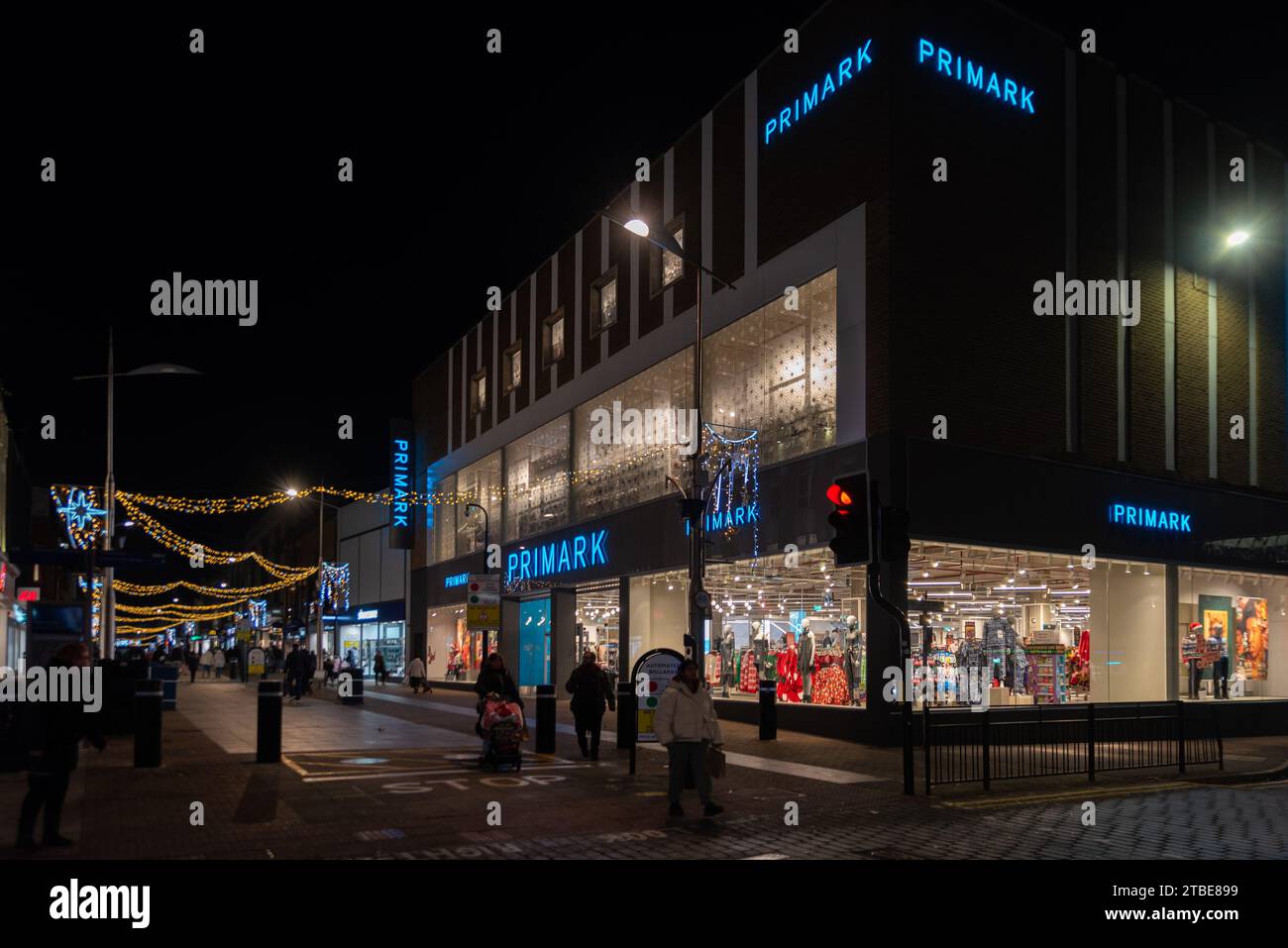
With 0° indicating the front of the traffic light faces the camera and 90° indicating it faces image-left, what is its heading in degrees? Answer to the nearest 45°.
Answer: approximately 45°

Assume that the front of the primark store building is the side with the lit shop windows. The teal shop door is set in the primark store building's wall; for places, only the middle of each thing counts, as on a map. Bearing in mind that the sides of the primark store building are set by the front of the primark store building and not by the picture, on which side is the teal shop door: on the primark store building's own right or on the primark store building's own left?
on the primark store building's own right

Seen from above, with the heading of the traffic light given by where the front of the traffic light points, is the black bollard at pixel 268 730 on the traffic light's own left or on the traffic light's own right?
on the traffic light's own right

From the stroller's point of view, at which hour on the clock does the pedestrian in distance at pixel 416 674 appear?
The pedestrian in distance is roughly at 6 o'clock from the stroller.

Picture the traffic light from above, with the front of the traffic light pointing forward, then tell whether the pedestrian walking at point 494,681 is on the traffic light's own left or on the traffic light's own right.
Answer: on the traffic light's own right
